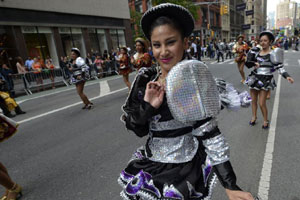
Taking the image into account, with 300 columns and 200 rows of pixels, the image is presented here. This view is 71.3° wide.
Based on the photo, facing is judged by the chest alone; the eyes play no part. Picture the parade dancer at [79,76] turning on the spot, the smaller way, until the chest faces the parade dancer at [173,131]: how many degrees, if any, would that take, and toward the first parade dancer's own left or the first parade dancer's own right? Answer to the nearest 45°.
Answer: approximately 45° to the first parade dancer's own left

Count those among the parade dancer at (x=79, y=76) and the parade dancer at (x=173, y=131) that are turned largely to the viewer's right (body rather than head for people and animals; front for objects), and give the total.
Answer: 0

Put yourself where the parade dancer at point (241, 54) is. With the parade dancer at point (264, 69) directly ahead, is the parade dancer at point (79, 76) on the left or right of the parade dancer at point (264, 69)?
right

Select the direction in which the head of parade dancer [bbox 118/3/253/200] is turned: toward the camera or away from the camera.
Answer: toward the camera

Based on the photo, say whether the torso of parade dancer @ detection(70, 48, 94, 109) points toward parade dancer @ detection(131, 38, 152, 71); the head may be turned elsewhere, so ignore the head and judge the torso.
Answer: no

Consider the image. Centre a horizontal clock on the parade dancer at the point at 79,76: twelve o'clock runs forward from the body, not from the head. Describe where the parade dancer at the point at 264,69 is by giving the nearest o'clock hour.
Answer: the parade dancer at the point at 264,69 is roughly at 9 o'clock from the parade dancer at the point at 79,76.

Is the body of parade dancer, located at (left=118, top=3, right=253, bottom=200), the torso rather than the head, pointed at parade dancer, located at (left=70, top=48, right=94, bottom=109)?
no

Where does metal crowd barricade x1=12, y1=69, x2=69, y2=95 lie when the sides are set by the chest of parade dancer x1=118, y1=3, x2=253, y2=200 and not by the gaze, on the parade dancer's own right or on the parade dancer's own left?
on the parade dancer's own right

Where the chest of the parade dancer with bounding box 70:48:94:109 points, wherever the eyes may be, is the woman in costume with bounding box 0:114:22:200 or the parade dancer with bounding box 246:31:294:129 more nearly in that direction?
the woman in costume

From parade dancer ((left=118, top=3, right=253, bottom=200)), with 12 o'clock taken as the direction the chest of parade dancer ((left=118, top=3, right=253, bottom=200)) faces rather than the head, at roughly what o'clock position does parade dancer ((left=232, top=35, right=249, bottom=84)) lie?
parade dancer ((left=232, top=35, right=249, bottom=84)) is roughly at 5 o'clock from parade dancer ((left=118, top=3, right=253, bottom=200)).

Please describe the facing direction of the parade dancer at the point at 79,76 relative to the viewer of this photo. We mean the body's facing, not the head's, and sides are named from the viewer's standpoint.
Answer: facing the viewer and to the left of the viewer
